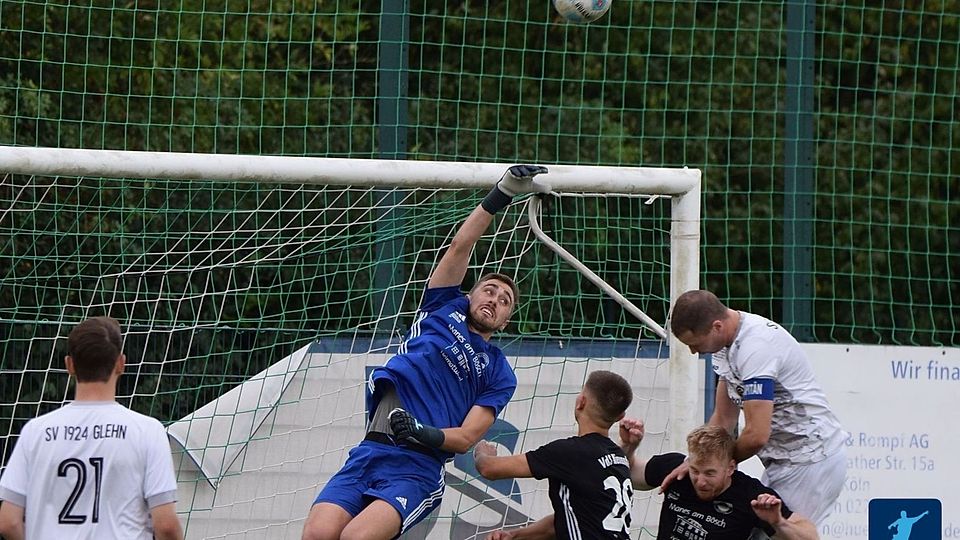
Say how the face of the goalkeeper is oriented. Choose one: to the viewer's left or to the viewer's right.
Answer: to the viewer's right

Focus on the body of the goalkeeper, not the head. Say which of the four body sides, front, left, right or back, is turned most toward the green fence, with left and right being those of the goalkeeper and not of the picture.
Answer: back

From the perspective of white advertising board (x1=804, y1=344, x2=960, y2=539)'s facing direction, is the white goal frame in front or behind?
in front

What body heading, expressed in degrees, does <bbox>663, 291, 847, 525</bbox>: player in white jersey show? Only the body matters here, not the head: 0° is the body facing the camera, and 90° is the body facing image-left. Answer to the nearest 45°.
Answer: approximately 90°

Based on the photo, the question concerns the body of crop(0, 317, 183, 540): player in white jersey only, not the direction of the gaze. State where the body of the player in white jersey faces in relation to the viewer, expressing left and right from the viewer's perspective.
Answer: facing away from the viewer

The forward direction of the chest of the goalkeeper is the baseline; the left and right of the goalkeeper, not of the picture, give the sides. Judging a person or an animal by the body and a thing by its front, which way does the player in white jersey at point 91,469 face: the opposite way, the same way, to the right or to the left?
the opposite way

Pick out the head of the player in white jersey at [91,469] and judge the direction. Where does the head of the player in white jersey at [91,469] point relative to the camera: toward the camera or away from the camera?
away from the camera

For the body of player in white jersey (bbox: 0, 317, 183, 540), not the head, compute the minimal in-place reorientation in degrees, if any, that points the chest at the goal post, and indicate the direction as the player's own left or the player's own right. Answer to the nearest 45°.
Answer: approximately 45° to the player's own right

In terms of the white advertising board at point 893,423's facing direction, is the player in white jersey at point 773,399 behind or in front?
in front

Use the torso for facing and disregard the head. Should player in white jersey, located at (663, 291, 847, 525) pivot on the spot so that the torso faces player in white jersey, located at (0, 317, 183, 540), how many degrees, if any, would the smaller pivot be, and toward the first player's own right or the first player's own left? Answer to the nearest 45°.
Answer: approximately 45° to the first player's own left

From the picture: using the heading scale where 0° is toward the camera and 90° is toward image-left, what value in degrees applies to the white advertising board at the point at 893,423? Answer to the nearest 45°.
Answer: approximately 0°
